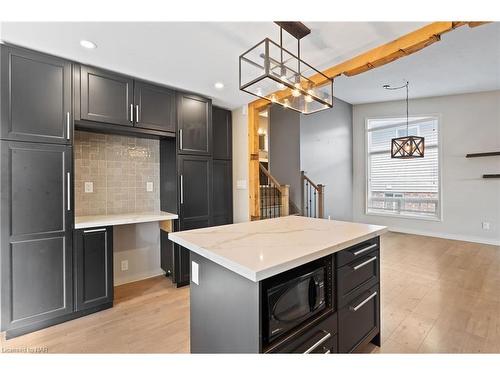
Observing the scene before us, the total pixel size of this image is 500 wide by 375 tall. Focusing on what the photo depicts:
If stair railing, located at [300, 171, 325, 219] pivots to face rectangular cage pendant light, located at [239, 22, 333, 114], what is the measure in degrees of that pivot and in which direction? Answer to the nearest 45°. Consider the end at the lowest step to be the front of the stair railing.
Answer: approximately 45° to its right

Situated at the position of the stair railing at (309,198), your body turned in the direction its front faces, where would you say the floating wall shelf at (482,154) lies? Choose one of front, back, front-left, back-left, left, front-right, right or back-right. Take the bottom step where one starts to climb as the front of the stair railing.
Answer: front-left

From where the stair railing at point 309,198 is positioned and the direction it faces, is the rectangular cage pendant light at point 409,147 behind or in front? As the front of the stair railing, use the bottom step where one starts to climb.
in front

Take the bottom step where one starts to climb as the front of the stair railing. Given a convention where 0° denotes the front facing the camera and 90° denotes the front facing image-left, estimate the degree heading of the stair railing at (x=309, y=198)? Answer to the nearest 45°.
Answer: approximately 315°

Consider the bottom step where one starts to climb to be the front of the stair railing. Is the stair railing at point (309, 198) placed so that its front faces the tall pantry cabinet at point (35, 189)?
no

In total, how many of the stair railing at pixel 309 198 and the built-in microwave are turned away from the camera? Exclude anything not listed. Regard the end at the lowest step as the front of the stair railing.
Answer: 0

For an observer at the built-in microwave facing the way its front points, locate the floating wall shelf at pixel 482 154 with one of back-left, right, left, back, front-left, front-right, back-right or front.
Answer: left

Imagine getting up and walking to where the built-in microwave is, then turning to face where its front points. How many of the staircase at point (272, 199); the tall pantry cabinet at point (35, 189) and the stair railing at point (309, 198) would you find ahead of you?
0

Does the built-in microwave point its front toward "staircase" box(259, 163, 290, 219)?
no

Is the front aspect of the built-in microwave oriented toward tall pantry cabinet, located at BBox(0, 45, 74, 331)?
no

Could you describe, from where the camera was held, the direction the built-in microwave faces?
facing the viewer and to the right of the viewer
